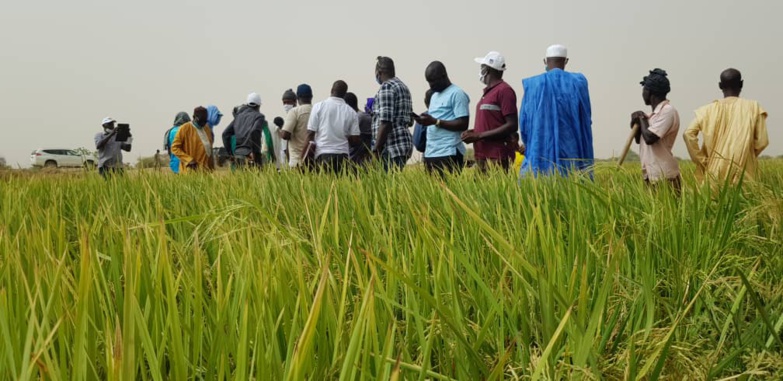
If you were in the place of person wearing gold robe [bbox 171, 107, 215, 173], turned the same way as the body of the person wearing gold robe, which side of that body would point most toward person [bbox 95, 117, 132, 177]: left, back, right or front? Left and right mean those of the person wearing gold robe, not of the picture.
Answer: back

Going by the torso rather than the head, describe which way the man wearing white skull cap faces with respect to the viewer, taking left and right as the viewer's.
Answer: facing away from the viewer

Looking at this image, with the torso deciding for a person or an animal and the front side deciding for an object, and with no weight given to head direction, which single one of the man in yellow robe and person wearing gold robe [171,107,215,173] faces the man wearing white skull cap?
the person wearing gold robe

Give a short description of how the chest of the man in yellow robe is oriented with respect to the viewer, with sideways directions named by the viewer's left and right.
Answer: facing away from the viewer

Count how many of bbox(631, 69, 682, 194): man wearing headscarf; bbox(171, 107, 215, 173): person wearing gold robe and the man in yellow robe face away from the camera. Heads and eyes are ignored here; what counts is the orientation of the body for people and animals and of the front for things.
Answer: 1

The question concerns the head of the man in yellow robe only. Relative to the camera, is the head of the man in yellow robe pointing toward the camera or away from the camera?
away from the camera

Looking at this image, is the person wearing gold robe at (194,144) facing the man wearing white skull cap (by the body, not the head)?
yes

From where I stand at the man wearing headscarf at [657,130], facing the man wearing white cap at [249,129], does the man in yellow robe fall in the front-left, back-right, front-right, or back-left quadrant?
back-right

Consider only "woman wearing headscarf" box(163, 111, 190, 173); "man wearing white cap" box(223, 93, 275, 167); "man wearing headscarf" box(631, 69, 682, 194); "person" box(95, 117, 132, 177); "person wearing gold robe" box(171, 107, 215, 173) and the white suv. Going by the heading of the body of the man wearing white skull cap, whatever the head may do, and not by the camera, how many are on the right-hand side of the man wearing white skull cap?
1

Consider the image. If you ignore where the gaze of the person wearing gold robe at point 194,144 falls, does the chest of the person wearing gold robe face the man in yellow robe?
yes

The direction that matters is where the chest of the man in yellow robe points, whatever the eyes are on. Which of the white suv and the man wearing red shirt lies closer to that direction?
the white suv

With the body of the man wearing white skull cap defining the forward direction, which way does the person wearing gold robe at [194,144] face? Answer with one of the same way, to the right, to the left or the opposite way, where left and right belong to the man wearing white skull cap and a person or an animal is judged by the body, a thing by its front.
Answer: to the right

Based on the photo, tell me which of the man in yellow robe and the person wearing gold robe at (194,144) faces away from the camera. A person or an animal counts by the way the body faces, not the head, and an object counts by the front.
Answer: the man in yellow robe

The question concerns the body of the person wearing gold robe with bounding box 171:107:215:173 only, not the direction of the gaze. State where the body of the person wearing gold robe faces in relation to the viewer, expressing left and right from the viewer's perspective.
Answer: facing the viewer and to the right of the viewer

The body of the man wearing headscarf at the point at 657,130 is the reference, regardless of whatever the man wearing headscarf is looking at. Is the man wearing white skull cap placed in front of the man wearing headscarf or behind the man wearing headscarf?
in front

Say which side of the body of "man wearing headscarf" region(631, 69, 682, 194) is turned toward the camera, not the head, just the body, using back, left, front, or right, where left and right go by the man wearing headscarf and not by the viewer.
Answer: left

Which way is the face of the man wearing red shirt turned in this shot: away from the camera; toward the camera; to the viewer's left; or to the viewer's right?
to the viewer's left

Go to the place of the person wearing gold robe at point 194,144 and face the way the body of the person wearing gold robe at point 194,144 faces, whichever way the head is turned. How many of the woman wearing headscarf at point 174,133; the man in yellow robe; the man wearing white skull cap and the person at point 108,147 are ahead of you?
2

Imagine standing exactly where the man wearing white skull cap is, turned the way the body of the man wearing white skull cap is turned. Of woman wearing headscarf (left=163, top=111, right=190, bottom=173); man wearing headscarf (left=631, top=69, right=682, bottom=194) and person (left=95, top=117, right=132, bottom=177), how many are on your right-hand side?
1

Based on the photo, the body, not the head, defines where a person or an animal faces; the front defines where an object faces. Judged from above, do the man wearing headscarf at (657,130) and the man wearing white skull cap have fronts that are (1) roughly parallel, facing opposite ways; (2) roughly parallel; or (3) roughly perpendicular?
roughly perpendicular
